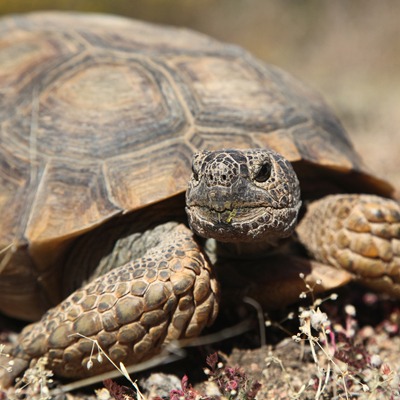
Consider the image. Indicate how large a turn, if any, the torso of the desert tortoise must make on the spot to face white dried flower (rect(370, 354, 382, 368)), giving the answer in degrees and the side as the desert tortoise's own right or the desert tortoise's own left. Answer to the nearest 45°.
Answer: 0° — it already faces it

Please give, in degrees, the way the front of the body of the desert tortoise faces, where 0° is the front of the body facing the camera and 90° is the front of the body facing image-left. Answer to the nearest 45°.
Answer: approximately 315°
